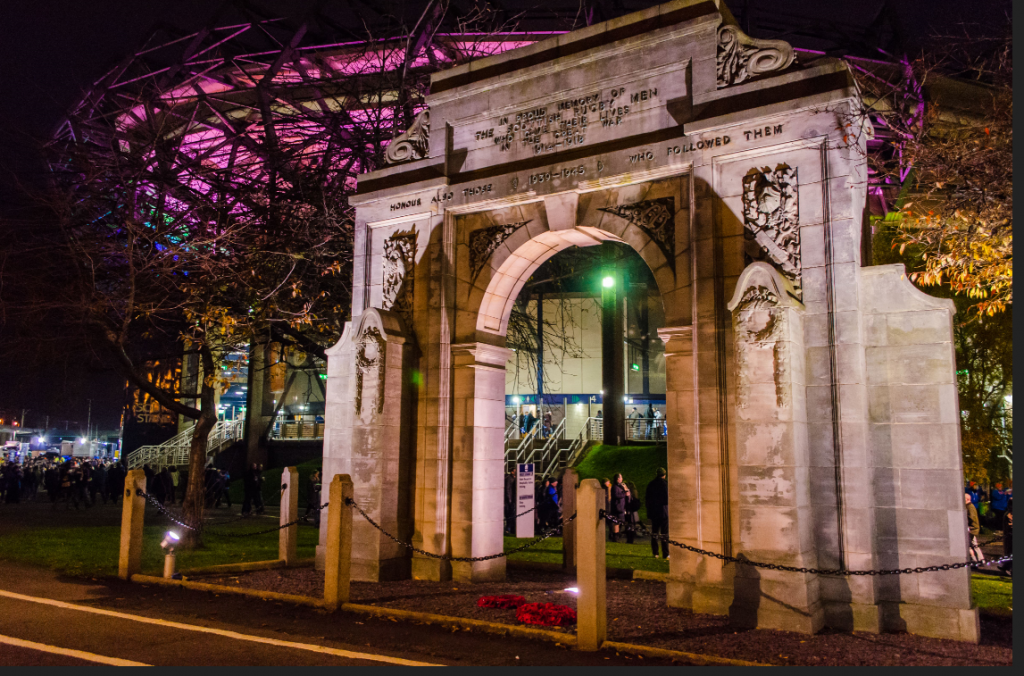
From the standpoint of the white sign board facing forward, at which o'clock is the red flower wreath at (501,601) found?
The red flower wreath is roughly at 12 o'clock from the white sign board.

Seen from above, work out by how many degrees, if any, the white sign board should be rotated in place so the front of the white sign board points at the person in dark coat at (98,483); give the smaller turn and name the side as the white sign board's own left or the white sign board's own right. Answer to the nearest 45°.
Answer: approximately 135° to the white sign board's own right

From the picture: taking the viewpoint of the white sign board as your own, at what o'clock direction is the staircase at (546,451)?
The staircase is roughly at 6 o'clock from the white sign board.

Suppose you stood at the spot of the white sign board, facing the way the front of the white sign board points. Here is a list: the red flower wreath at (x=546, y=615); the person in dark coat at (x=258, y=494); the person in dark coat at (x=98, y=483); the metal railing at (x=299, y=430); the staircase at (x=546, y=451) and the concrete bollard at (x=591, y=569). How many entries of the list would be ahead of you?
2

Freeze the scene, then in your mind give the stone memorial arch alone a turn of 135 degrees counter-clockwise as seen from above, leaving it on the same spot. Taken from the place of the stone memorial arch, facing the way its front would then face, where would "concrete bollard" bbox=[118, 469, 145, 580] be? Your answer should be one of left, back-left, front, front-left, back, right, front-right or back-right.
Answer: back

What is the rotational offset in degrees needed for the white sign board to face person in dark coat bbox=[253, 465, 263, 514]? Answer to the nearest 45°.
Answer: approximately 135° to its right

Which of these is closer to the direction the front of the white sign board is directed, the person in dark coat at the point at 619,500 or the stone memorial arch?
the stone memorial arch

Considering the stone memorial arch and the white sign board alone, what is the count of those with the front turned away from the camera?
0

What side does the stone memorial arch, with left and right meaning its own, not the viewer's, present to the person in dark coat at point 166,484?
right

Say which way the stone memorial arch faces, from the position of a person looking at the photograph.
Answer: facing the viewer and to the left of the viewer
